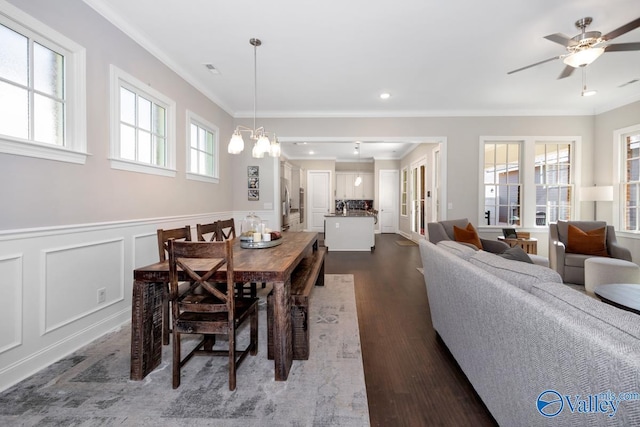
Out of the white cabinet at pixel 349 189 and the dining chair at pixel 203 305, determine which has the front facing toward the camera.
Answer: the white cabinet

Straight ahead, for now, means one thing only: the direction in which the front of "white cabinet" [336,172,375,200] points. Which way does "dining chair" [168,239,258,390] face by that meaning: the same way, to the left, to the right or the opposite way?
the opposite way

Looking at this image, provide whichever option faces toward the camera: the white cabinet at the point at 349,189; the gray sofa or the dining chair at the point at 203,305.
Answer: the white cabinet

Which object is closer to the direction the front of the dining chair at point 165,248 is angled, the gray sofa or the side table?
the gray sofa

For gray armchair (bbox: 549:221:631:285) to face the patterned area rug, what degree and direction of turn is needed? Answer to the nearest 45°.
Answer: approximately 45° to its right

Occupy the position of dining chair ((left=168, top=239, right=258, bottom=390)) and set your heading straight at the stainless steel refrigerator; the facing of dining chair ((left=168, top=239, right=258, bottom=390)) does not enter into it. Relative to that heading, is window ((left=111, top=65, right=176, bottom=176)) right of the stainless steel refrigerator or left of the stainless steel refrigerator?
left

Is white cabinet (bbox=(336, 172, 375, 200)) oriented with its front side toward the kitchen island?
yes

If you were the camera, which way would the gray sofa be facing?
facing away from the viewer and to the right of the viewer

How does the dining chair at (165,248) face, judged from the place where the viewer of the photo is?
facing the viewer and to the right of the viewer

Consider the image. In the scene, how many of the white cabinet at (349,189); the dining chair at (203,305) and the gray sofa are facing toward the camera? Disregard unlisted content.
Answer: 1

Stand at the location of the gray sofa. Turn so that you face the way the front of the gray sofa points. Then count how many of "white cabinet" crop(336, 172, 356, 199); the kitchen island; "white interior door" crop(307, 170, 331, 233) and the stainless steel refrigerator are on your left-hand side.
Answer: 4

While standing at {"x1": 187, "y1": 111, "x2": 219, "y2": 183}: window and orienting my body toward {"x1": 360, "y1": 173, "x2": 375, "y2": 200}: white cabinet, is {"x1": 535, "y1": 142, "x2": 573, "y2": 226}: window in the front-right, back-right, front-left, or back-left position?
front-right

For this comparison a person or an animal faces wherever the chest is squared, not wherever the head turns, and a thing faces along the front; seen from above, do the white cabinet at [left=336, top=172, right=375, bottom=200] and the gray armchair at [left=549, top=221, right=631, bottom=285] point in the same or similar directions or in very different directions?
same or similar directions

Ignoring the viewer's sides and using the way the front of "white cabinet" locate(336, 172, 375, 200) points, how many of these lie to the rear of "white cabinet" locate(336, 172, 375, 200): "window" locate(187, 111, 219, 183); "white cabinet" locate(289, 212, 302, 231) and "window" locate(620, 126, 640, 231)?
0

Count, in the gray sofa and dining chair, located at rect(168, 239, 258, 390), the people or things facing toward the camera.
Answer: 0

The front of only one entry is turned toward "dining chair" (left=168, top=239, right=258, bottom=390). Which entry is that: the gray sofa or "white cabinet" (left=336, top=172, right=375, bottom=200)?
the white cabinet

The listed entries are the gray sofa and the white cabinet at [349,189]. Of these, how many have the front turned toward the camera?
1

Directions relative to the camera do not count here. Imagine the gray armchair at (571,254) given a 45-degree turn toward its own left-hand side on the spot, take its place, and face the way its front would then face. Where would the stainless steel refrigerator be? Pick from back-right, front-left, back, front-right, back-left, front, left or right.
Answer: back

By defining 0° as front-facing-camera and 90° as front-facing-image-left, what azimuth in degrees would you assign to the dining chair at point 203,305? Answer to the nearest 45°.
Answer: approximately 225°

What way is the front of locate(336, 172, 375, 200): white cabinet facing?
toward the camera
